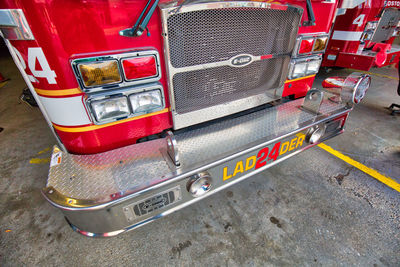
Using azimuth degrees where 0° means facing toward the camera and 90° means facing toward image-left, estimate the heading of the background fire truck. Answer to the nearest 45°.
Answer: approximately 315°

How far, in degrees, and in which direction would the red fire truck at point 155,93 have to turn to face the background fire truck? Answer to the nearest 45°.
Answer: approximately 90° to its left

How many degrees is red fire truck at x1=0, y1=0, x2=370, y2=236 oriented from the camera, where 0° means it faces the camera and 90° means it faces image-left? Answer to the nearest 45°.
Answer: approximately 315°

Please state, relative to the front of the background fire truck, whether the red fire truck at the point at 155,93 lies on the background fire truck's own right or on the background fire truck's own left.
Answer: on the background fire truck's own right
